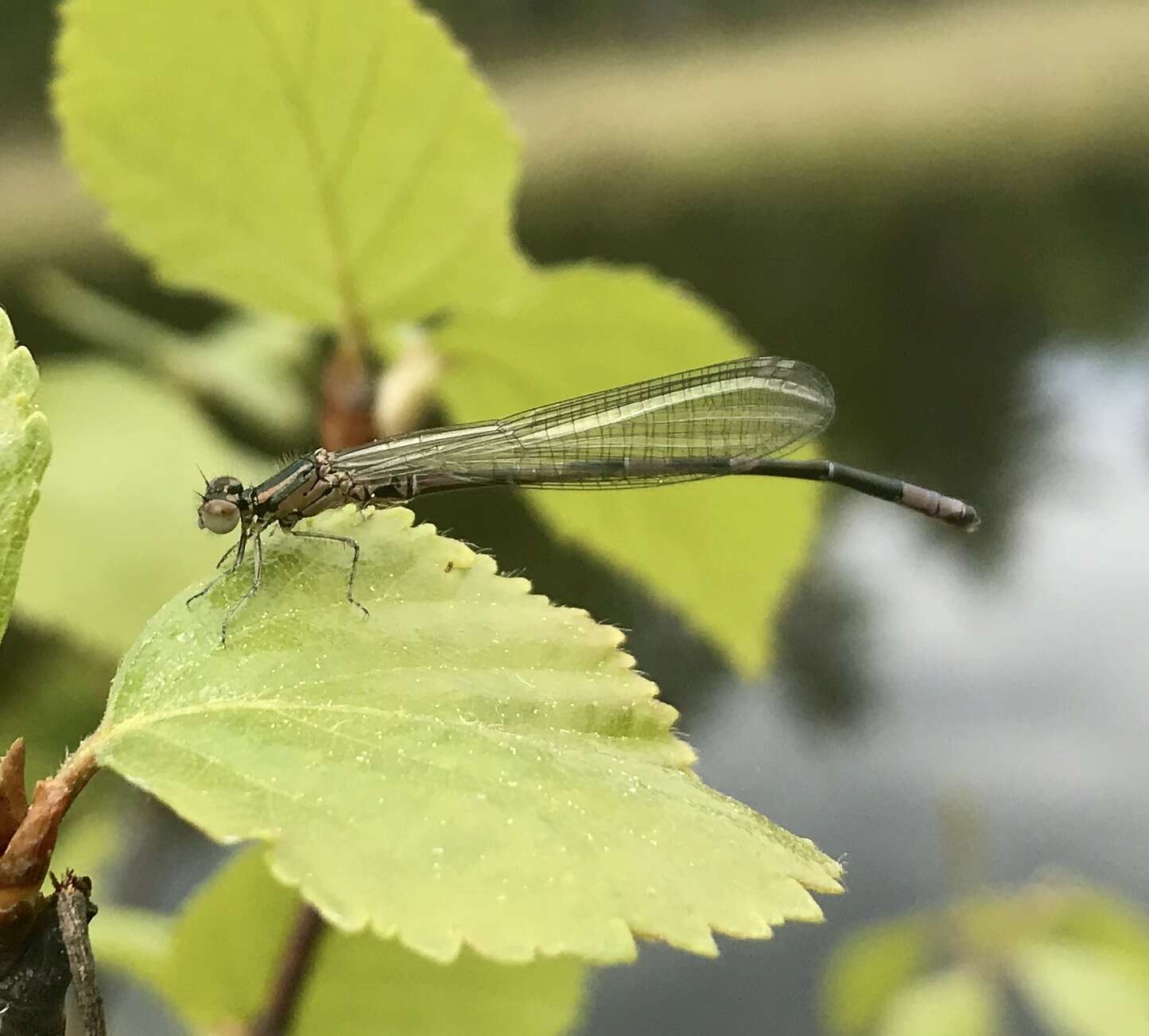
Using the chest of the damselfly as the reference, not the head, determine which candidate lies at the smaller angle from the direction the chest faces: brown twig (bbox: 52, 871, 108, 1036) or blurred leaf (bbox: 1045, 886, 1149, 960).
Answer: the brown twig

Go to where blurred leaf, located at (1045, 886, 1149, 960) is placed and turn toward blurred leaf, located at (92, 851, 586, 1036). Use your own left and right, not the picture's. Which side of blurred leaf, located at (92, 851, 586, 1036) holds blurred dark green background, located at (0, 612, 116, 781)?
right

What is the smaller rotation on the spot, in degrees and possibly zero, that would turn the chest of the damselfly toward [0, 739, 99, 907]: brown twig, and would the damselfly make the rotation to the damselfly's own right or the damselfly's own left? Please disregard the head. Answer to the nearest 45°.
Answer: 0° — it already faces it

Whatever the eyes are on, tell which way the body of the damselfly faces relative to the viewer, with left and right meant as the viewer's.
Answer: facing to the left of the viewer
